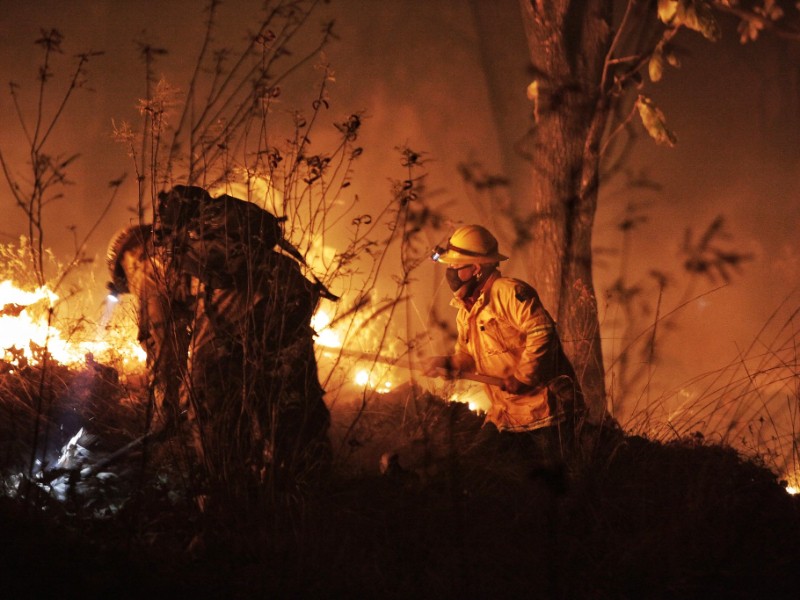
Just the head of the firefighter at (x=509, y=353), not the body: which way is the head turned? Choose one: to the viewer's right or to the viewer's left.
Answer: to the viewer's left

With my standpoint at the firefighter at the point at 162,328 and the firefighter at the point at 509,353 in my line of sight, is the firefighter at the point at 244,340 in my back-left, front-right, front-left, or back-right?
front-right

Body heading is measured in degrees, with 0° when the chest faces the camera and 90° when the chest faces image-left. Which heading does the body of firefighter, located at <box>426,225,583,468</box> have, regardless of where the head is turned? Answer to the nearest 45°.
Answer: approximately 45°

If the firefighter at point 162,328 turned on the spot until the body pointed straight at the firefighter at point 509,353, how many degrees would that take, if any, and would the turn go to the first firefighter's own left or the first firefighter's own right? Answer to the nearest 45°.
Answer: approximately 180°

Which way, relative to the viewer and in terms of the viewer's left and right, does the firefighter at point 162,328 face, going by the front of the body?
facing to the left of the viewer

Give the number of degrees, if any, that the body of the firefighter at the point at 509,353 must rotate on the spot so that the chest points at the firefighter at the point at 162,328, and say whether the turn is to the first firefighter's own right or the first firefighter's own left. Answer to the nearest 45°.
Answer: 0° — they already face them

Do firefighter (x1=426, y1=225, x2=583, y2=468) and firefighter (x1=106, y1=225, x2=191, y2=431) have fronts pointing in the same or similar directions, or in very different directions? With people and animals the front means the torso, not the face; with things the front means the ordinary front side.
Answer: same or similar directions

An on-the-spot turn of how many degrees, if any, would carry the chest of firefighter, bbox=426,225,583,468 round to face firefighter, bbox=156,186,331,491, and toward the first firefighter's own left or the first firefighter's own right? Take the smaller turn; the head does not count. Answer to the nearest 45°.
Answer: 0° — they already face them
